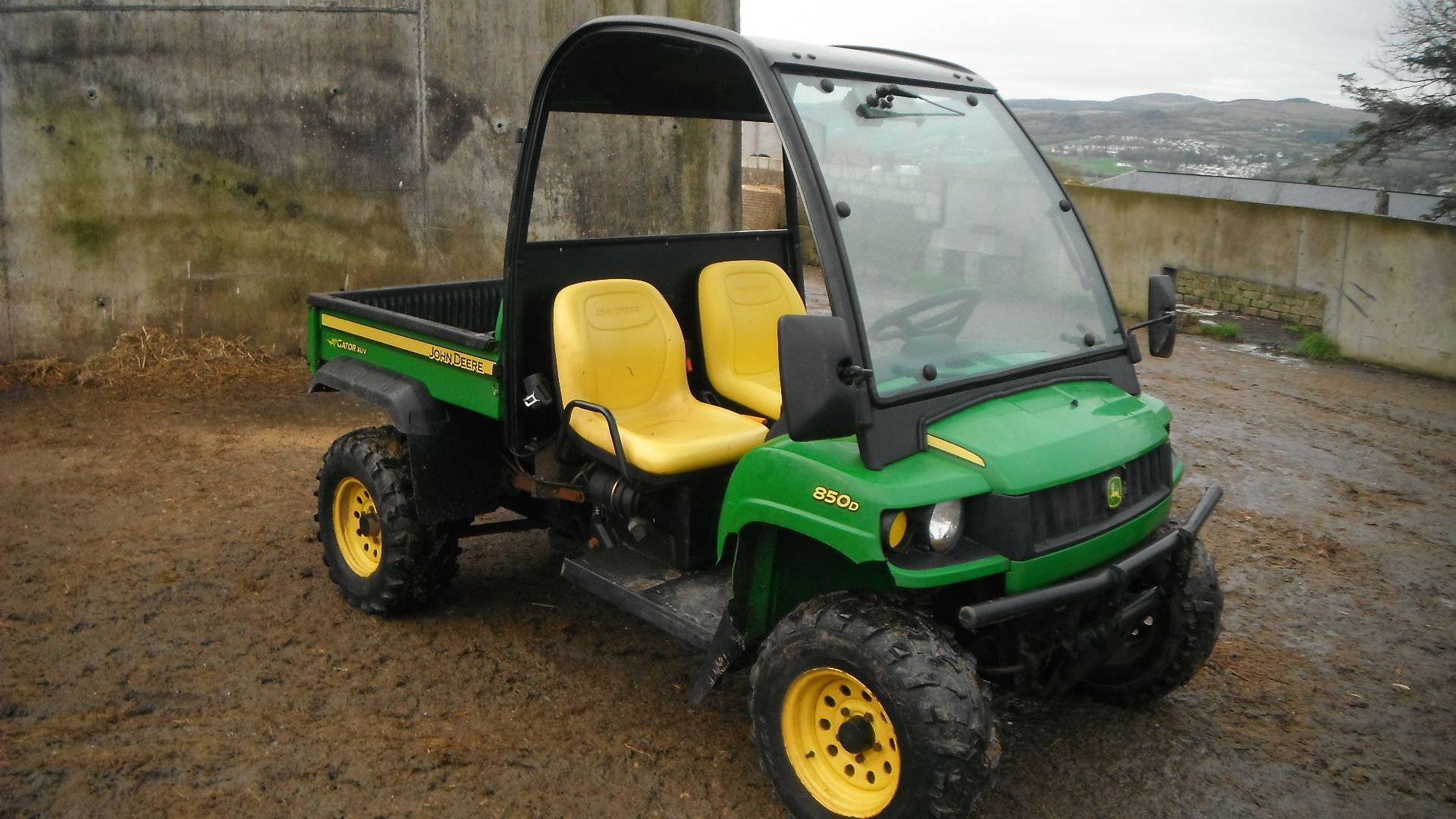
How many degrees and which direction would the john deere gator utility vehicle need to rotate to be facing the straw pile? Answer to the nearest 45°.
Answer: approximately 180°

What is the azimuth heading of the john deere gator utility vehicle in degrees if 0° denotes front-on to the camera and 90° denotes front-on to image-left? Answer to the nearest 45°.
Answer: approximately 315°
